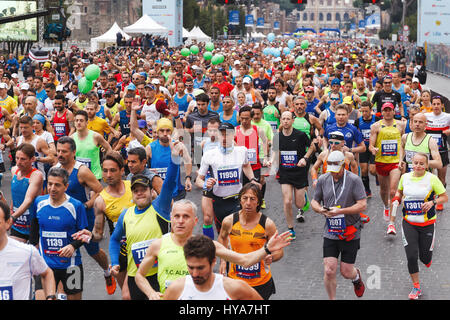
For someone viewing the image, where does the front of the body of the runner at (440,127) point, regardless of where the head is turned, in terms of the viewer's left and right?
facing the viewer

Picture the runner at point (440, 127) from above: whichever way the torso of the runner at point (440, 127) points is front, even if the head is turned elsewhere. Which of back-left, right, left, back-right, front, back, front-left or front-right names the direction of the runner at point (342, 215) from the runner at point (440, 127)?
front

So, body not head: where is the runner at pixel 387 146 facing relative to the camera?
toward the camera

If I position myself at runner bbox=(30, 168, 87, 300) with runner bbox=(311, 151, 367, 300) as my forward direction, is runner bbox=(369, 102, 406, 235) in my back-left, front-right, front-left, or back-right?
front-left

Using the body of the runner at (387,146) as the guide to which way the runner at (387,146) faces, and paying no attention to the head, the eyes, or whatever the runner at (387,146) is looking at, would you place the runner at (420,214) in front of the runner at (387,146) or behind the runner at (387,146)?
in front

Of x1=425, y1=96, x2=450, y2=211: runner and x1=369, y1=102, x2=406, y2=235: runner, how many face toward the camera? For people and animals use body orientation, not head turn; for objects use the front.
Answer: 2

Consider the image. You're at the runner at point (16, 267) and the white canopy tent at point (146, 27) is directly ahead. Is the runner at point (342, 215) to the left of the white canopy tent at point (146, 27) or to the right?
right

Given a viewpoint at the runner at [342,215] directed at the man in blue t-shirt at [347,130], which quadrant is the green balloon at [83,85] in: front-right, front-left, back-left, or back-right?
front-left

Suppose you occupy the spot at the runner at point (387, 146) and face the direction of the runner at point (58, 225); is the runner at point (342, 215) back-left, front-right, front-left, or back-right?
front-left

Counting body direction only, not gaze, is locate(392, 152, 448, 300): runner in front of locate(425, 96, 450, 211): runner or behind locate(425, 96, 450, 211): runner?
in front

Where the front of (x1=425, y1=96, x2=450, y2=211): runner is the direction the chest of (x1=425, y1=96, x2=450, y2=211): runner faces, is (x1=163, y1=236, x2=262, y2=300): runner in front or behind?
in front
